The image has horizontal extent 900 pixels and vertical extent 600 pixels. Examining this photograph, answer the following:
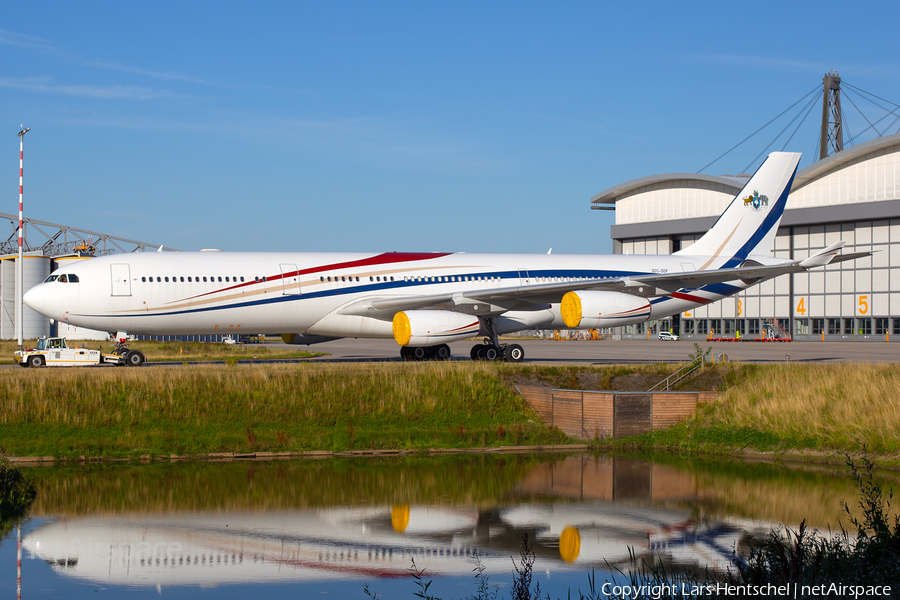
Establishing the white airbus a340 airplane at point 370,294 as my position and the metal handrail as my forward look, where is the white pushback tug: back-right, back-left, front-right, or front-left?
back-right

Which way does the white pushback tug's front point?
to the viewer's left

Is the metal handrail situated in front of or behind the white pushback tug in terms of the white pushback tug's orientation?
behind
